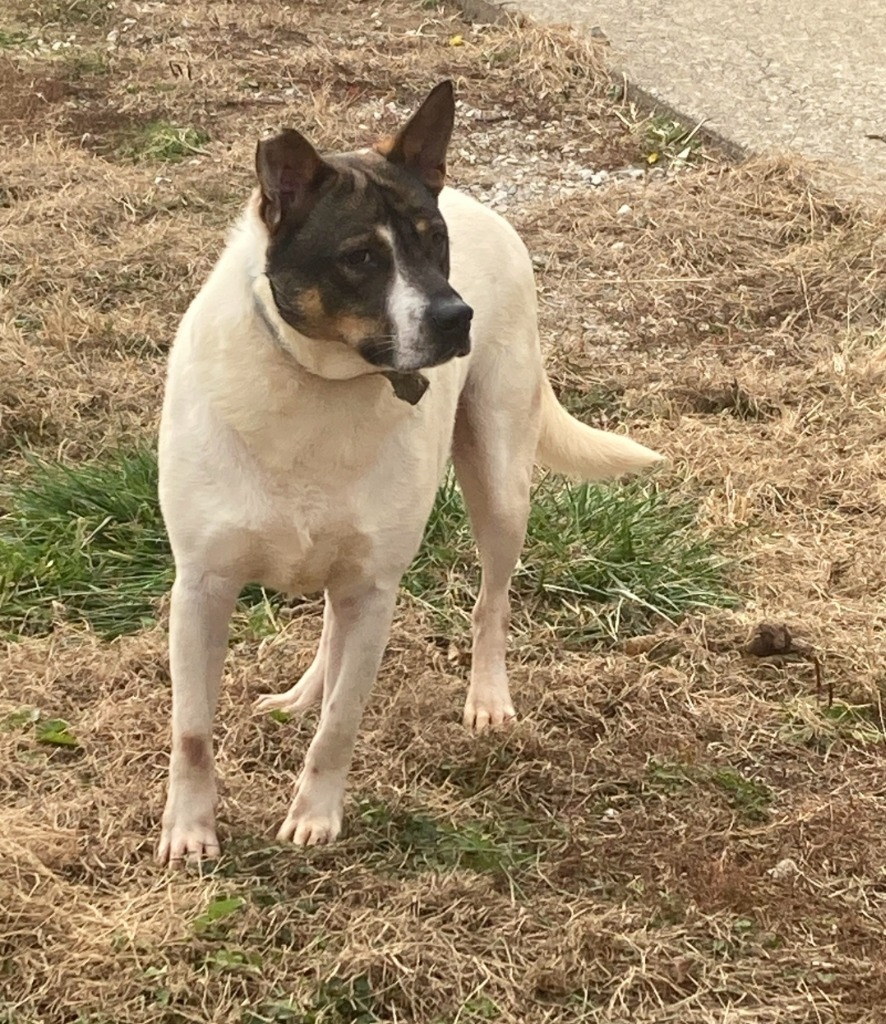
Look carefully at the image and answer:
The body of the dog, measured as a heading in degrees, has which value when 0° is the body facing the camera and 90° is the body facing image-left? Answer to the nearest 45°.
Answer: approximately 45°

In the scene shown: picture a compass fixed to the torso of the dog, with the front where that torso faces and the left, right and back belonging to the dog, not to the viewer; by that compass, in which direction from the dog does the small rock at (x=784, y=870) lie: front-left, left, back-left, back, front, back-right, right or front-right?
back-left
